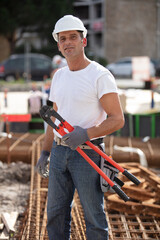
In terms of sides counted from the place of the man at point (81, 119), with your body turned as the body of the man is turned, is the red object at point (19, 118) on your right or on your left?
on your right

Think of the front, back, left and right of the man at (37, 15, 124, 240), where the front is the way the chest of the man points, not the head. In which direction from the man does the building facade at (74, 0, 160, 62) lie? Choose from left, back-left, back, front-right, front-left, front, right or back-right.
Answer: back-right

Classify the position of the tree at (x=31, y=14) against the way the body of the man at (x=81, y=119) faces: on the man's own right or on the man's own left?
on the man's own right

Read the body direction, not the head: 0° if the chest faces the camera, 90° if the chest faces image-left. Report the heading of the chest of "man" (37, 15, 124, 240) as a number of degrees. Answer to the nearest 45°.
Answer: approximately 45°
